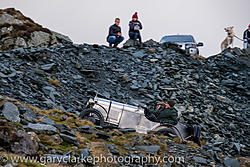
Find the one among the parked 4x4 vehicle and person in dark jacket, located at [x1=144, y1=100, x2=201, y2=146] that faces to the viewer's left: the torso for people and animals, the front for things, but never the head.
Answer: the person in dark jacket

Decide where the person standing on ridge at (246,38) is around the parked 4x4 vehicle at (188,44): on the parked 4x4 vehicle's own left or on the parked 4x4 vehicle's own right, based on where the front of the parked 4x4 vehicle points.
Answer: on the parked 4x4 vehicle's own left

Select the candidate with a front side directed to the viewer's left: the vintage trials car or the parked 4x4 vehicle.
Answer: the vintage trials car

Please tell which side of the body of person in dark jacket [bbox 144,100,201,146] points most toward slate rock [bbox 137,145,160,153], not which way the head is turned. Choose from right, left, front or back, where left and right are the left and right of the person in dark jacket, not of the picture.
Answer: left

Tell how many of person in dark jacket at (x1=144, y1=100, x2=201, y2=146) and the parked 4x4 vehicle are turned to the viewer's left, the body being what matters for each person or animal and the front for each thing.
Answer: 1

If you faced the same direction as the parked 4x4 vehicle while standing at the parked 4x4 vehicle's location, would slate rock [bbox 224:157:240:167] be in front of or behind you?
in front

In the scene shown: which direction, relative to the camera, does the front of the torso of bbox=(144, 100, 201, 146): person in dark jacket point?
to the viewer's left

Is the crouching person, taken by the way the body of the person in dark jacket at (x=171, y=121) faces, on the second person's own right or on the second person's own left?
on the second person's own right

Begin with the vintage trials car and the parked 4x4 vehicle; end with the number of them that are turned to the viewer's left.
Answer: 1

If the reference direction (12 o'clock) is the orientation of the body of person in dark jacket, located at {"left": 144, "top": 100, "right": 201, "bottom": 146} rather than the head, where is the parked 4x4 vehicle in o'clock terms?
The parked 4x4 vehicle is roughly at 3 o'clock from the person in dark jacket.

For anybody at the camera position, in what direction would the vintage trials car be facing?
facing to the left of the viewer
